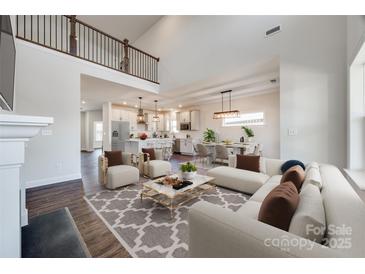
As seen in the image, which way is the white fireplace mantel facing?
to the viewer's right

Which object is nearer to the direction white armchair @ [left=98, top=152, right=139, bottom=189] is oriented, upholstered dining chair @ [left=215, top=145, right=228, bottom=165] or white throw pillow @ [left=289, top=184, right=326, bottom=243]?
the white throw pillow

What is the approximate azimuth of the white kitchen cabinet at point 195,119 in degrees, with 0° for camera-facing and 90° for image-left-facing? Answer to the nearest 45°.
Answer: approximately 0°

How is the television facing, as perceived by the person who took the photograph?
facing to the right of the viewer

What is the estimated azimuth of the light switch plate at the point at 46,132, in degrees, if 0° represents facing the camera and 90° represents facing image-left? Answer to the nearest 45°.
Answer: approximately 0°
